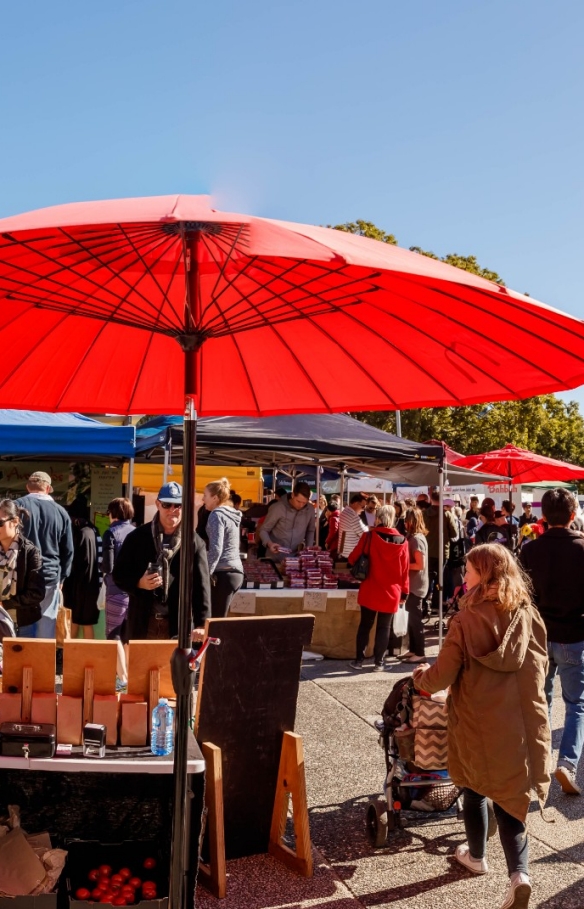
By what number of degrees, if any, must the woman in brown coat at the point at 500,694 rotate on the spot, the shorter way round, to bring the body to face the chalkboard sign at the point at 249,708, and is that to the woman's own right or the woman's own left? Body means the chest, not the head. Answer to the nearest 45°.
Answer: approximately 45° to the woman's own left

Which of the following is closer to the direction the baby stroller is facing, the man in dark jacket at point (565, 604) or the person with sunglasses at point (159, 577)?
the person with sunglasses

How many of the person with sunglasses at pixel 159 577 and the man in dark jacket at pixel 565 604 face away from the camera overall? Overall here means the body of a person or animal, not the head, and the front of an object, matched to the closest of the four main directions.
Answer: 1

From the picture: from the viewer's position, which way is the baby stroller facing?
facing away from the viewer and to the left of the viewer

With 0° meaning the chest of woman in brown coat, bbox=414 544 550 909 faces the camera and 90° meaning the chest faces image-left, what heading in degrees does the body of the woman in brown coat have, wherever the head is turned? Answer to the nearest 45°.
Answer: approximately 135°

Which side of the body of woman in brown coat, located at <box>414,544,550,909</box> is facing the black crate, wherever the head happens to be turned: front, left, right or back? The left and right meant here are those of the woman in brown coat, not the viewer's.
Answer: left

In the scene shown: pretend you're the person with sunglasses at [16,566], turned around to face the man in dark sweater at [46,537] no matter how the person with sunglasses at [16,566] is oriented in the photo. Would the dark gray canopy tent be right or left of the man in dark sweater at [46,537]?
right

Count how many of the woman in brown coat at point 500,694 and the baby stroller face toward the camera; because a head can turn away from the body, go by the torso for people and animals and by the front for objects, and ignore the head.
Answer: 0

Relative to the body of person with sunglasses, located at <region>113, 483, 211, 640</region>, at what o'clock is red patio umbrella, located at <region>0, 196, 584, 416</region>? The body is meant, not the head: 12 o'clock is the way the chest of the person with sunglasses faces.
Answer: The red patio umbrella is roughly at 12 o'clock from the person with sunglasses.

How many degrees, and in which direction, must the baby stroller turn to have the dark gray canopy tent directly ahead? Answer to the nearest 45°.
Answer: approximately 45° to its right

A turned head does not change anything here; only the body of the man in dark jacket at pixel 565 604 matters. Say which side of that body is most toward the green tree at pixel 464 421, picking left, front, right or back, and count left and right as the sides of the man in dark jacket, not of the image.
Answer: front

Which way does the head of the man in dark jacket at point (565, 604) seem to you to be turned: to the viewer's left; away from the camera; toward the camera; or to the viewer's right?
away from the camera

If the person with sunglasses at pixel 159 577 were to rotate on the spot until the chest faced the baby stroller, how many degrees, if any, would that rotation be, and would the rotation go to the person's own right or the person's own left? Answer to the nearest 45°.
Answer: approximately 45° to the person's own left

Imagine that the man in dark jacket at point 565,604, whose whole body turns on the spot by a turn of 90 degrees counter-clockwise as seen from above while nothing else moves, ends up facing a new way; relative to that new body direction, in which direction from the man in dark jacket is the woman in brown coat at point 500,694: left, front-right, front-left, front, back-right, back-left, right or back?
left

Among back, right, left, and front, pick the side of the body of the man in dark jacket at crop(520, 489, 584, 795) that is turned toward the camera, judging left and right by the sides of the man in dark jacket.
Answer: back

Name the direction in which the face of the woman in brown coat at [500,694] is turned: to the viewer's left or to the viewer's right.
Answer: to the viewer's left

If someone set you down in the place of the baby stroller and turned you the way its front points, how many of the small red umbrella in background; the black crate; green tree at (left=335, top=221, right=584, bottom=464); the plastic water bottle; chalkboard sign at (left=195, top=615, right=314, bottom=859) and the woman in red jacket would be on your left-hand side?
3

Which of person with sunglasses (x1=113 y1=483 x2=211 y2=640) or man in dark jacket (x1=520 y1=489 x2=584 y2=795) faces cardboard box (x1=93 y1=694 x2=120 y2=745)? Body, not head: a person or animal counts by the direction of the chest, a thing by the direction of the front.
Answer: the person with sunglasses

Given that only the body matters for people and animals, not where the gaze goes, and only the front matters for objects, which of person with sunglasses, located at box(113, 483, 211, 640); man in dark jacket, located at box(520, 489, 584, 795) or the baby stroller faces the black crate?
the person with sunglasses
